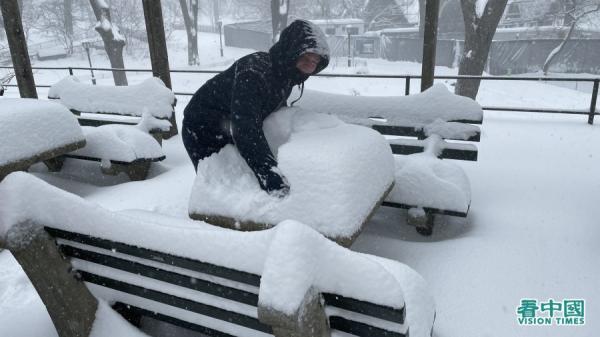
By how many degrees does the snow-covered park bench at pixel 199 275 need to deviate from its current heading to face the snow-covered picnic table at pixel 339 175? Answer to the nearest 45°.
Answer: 0° — it already faces it

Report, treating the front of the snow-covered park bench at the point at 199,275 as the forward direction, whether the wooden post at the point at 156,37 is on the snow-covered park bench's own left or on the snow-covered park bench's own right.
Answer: on the snow-covered park bench's own left

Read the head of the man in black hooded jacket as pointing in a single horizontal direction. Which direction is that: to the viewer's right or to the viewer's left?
to the viewer's right

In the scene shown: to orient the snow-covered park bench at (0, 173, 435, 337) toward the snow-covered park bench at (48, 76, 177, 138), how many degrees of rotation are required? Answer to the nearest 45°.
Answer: approximately 45° to its left

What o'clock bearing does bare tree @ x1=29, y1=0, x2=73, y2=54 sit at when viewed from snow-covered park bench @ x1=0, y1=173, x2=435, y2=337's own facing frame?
The bare tree is roughly at 10 o'clock from the snow-covered park bench.

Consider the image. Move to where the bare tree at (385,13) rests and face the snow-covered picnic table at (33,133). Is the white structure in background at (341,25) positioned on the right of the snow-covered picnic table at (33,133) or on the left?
right

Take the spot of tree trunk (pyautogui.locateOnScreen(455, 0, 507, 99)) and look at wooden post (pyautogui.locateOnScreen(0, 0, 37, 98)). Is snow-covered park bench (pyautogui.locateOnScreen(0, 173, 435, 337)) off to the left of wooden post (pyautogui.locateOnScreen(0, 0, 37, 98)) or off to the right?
left

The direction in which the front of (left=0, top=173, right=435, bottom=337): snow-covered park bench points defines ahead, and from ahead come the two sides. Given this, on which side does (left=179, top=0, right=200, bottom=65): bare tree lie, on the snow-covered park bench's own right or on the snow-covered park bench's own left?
on the snow-covered park bench's own left

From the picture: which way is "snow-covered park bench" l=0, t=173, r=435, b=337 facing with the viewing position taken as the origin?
facing away from the viewer and to the right of the viewer

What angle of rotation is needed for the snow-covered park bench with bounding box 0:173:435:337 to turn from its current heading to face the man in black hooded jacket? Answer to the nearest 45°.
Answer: approximately 45° to its left

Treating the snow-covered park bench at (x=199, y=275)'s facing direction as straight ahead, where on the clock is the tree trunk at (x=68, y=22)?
The tree trunk is roughly at 10 o'clock from the snow-covered park bench.

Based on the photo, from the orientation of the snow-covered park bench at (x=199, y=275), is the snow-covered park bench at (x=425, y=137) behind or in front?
in front
